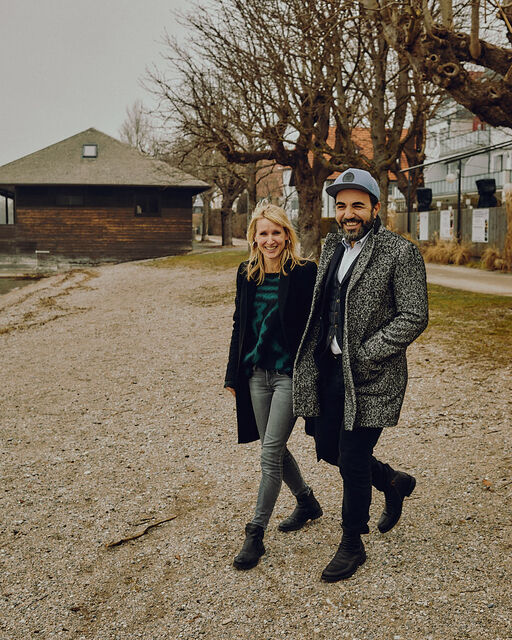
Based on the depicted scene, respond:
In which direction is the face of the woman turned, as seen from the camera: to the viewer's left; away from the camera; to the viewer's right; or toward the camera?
toward the camera

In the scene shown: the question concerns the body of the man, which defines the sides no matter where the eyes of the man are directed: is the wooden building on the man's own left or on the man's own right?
on the man's own right

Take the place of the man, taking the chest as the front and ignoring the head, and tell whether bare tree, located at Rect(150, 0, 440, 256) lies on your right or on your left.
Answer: on your right

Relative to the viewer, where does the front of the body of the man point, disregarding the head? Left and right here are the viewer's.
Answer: facing the viewer and to the left of the viewer

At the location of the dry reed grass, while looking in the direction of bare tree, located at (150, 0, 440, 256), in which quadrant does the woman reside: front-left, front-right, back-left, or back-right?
front-left

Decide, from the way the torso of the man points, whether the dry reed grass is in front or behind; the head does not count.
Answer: behind
